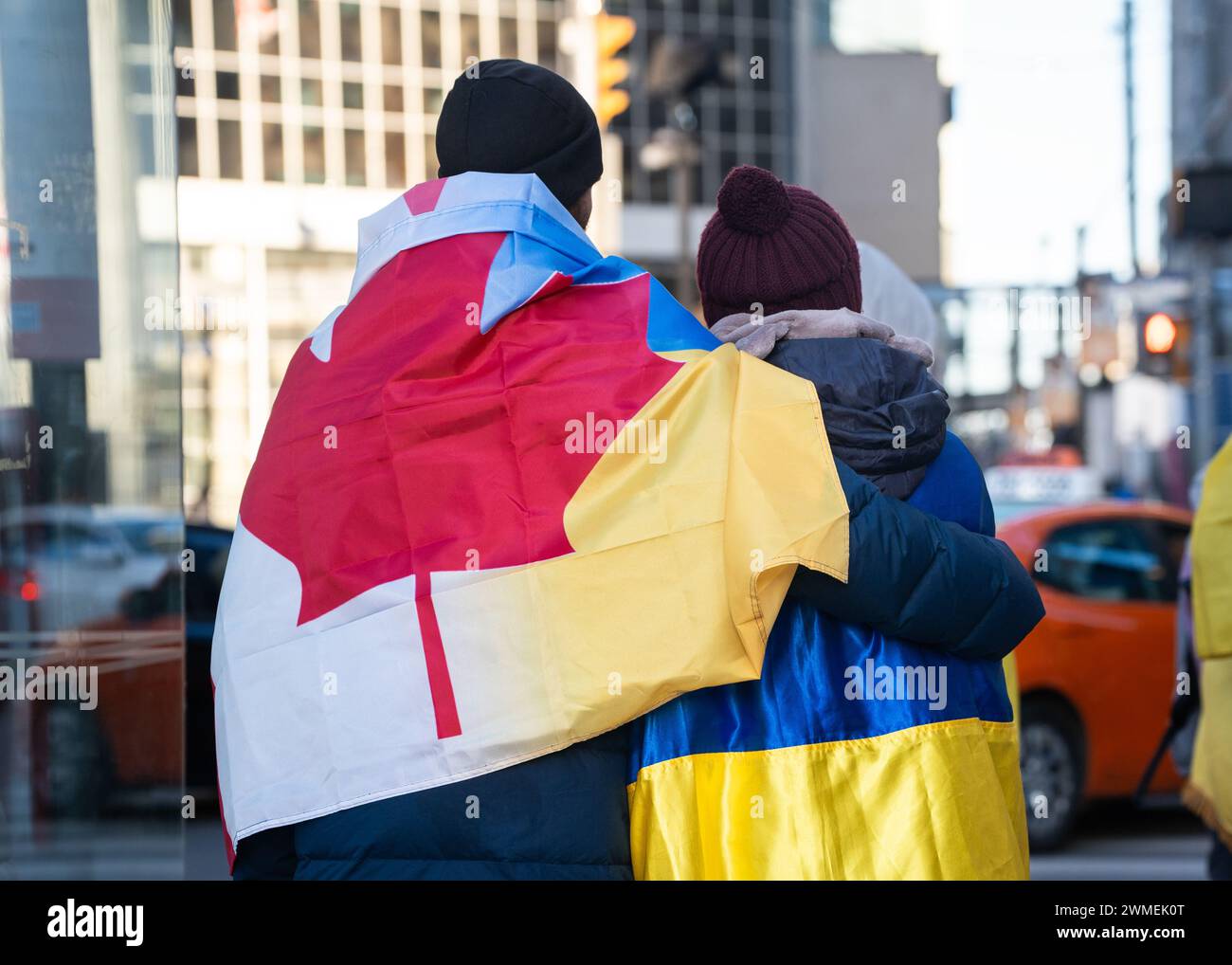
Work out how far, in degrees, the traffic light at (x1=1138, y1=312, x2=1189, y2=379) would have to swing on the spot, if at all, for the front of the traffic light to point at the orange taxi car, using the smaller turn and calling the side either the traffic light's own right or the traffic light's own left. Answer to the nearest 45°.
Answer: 0° — it already faces it

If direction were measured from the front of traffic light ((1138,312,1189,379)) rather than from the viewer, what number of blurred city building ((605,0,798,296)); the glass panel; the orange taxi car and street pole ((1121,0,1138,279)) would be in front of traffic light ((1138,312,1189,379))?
2

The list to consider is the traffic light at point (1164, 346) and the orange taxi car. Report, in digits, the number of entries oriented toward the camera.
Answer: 1

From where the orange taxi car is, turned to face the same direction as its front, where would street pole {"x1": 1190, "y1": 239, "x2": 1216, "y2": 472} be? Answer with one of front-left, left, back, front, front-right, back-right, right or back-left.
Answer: front-left

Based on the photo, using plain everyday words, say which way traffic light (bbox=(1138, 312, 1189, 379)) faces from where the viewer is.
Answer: facing the viewer

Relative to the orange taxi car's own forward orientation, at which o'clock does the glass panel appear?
The glass panel is roughly at 5 o'clock from the orange taxi car.

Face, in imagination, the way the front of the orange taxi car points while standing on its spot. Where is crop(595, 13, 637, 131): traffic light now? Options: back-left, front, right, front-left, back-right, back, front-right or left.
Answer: left

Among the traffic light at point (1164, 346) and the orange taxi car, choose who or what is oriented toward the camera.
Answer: the traffic light

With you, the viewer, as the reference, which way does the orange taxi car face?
facing away from the viewer and to the right of the viewer
